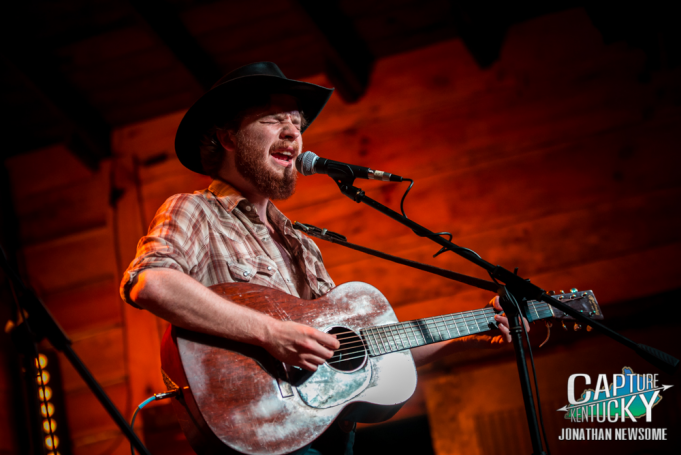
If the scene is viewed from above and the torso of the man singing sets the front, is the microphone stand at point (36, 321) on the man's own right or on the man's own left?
on the man's own right

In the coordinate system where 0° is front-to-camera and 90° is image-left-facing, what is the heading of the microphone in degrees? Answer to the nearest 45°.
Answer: approximately 90°

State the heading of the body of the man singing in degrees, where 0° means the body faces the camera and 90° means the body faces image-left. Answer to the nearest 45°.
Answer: approximately 315°
